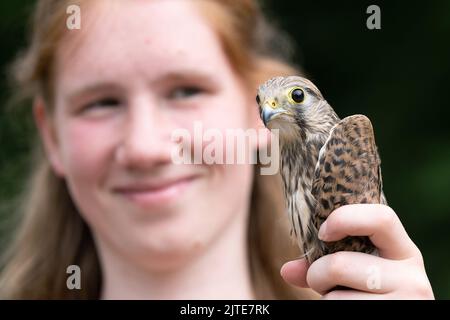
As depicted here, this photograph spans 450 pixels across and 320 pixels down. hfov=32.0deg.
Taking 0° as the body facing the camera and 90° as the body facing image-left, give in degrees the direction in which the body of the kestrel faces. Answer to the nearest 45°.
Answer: approximately 45°

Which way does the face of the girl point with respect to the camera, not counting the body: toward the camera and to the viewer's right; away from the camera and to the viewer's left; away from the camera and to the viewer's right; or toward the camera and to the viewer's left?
toward the camera and to the viewer's right

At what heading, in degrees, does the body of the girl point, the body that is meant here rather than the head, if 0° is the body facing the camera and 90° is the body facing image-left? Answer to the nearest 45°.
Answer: approximately 0°
